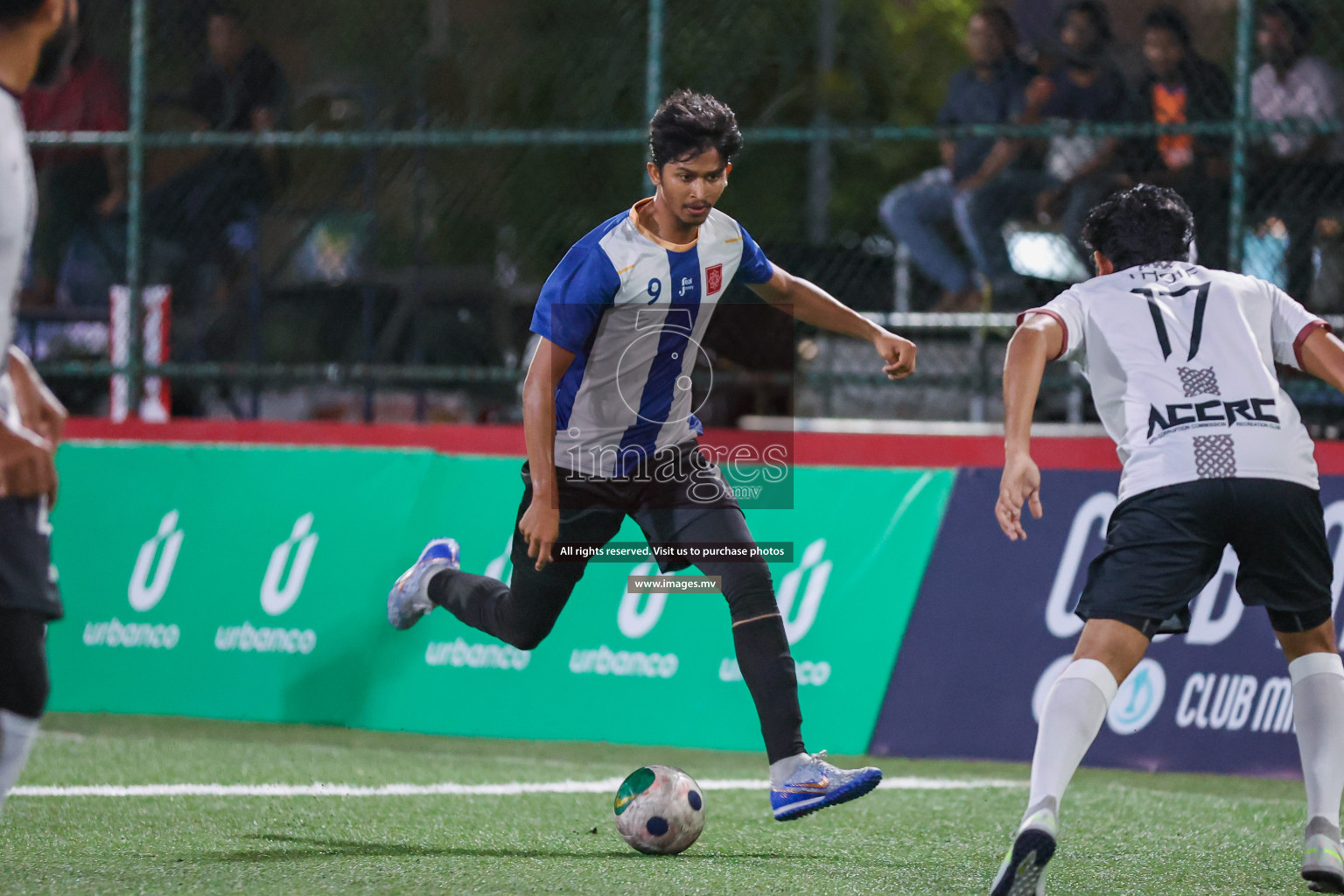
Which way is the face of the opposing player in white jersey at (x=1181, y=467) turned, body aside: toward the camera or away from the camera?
away from the camera

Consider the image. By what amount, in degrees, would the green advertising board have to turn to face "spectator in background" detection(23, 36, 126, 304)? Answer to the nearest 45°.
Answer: approximately 135° to its right

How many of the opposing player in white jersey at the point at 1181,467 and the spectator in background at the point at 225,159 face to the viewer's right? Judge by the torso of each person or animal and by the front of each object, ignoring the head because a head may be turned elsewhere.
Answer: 0

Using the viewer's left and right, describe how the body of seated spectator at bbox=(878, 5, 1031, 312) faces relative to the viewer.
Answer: facing the viewer and to the left of the viewer

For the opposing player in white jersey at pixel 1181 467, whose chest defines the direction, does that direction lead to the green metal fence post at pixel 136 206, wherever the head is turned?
no

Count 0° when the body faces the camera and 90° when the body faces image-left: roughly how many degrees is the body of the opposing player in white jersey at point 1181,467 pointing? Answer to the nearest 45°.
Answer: approximately 180°

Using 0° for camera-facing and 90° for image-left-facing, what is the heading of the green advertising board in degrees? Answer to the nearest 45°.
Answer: approximately 0°

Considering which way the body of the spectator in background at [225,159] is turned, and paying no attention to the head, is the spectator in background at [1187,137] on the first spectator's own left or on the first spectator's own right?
on the first spectator's own left

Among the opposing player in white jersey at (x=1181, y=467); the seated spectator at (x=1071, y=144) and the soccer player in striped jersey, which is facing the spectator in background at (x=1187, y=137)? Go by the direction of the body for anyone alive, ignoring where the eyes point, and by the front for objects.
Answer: the opposing player in white jersey

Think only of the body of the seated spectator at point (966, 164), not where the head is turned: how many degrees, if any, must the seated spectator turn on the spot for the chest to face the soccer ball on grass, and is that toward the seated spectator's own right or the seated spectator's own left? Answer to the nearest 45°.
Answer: approximately 45° to the seated spectator's own left

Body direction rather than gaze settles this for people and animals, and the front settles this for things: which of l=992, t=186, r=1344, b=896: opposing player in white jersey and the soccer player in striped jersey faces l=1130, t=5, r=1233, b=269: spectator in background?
the opposing player in white jersey

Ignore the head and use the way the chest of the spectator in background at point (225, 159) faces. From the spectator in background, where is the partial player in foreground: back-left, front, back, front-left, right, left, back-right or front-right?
front-left

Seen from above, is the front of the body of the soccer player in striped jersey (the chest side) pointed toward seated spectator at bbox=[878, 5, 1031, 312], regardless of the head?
no

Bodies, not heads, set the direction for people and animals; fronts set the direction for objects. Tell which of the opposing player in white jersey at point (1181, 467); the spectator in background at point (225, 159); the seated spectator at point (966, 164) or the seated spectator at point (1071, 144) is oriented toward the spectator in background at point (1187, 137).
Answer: the opposing player in white jersey

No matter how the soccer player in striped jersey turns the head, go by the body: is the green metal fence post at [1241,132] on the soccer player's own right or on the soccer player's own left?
on the soccer player's own left

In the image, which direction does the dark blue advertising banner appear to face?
toward the camera
